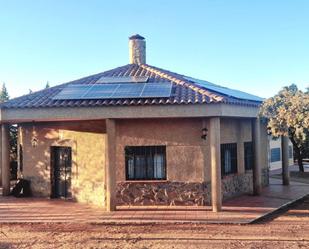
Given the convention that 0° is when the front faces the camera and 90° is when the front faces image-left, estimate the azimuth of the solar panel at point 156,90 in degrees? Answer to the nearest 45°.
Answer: approximately 0°

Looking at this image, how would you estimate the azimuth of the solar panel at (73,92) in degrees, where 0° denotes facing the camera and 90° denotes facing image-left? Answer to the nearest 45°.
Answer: approximately 0°

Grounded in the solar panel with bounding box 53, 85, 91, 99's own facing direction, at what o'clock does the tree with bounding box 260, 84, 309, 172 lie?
The tree is roughly at 8 o'clock from the solar panel.

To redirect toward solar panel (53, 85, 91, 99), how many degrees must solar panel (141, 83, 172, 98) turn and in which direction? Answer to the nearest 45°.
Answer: approximately 90° to its right

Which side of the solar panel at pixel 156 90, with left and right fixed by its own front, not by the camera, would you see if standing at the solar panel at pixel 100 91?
right

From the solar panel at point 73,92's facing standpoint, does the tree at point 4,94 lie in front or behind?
behind

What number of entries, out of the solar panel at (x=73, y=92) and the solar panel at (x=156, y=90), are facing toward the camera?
2

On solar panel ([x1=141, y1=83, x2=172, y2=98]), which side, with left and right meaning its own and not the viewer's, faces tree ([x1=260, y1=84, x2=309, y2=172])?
left

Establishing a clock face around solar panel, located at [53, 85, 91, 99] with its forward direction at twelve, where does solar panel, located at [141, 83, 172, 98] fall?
solar panel, located at [141, 83, 172, 98] is roughly at 10 o'clock from solar panel, located at [53, 85, 91, 99].
